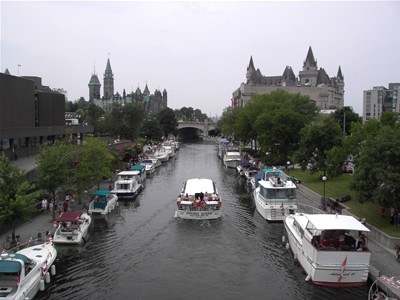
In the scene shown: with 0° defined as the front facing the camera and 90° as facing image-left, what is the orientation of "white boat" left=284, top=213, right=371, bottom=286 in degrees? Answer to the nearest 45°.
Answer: approximately 135°

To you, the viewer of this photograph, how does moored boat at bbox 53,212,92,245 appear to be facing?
facing away from the viewer and to the right of the viewer

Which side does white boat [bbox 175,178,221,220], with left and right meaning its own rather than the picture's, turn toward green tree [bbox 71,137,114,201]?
left

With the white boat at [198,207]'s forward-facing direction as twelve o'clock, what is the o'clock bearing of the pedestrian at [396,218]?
The pedestrian is roughly at 4 o'clock from the white boat.

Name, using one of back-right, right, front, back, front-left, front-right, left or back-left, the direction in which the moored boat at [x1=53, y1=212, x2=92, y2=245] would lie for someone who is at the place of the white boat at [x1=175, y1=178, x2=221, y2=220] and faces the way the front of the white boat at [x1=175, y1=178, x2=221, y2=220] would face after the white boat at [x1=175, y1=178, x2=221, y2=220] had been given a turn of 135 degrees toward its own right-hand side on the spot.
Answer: right

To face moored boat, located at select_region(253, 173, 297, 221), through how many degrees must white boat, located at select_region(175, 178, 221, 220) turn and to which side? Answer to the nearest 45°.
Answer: approximately 90° to its right

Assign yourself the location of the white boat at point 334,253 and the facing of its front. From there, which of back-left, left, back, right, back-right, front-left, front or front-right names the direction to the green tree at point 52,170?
front-left

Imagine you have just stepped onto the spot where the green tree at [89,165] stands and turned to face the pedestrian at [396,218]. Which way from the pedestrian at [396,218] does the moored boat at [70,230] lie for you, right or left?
right

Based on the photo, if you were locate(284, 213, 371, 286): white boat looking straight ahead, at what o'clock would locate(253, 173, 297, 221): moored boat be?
The moored boat is roughly at 1 o'clock from the white boat.

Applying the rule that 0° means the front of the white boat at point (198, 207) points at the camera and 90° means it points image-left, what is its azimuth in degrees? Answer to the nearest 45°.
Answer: approximately 180°

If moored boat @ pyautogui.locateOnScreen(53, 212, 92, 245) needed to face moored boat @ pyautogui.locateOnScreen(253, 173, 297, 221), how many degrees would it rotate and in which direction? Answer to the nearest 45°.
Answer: approximately 45° to its right

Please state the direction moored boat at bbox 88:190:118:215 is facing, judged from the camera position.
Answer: facing away from the viewer and to the right of the viewer

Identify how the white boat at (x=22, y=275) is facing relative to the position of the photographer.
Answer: facing away from the viewer and to the right of the viewer
